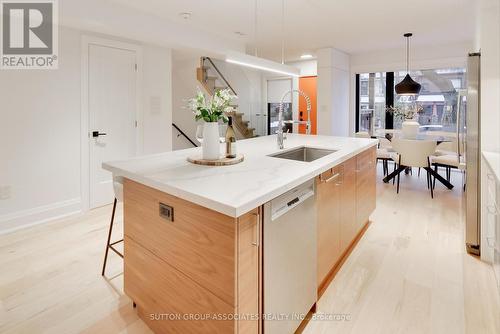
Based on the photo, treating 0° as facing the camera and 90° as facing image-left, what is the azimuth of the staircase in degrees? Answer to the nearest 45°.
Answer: approximately 270°

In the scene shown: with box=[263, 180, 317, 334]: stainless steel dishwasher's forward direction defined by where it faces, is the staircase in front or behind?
behind

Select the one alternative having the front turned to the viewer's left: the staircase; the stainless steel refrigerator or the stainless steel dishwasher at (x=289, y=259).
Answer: the stainless steel refrigerator

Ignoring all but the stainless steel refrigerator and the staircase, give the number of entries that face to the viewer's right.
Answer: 1

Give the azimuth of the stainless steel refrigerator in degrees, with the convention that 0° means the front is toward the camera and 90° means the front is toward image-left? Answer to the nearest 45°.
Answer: approximately 90°
